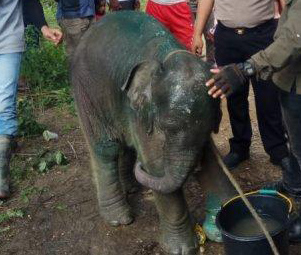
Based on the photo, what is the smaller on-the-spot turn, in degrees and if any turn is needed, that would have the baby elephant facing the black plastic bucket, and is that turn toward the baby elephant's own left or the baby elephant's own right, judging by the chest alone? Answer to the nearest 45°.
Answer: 0° — it already faces it

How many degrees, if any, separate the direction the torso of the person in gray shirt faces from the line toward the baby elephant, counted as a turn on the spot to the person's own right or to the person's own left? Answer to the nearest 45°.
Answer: approximately 45° to the person's own left

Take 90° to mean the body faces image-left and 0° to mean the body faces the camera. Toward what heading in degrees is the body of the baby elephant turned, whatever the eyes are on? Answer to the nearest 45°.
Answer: approximately 315°

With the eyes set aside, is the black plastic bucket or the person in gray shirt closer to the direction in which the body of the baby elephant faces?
the black plastic bucket

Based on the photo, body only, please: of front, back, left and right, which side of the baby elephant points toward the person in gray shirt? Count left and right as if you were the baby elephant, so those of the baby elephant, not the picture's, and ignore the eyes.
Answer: back

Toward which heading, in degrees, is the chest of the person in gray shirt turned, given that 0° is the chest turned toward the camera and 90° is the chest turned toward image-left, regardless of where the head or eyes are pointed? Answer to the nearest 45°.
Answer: approximately 0°

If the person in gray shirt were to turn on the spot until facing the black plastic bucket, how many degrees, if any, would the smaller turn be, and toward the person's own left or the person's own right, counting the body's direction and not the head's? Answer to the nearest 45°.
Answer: approximately 45° to the person's own left

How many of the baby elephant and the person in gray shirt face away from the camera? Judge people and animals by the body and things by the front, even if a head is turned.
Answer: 0
